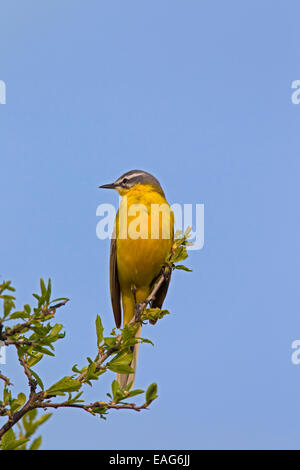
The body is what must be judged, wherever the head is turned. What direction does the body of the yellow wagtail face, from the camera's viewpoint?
toward the camera
